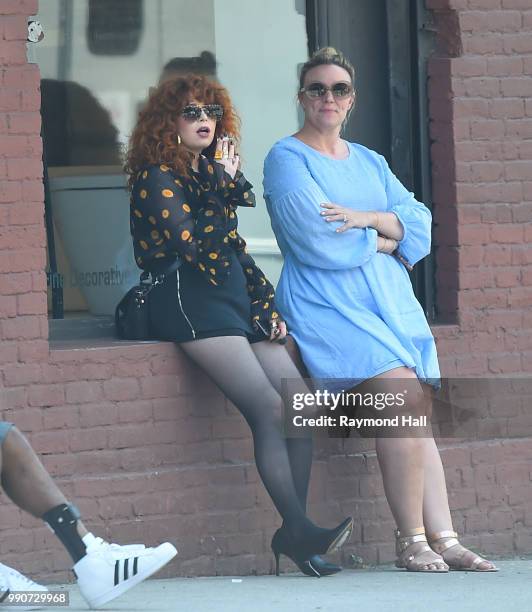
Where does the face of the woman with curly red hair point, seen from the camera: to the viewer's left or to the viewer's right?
to the viewer's right

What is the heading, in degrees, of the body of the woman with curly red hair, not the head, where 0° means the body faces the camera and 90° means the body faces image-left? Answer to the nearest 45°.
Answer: approximately 315°
